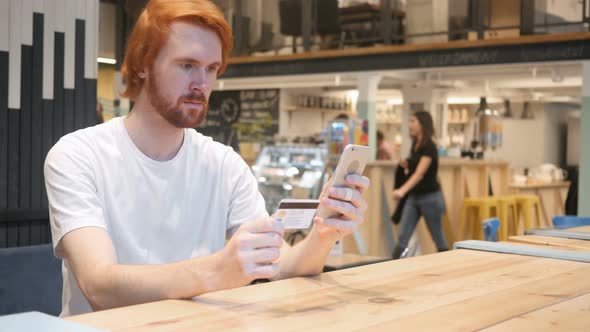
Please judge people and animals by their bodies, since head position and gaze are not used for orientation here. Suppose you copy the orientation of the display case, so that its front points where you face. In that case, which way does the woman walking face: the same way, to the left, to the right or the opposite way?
to the right

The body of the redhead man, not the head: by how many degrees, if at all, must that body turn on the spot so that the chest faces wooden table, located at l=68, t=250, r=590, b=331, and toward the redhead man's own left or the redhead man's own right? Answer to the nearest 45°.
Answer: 0° — they already face it

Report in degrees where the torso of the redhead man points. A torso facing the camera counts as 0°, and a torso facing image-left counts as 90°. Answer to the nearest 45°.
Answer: approximately 315°

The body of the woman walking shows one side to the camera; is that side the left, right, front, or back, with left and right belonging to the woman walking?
left

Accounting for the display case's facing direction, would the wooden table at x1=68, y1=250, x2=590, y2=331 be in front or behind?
in front

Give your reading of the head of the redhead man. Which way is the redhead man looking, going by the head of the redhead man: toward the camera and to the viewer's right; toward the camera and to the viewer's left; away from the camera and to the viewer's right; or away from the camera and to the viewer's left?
toward the camera and to the viewer's right

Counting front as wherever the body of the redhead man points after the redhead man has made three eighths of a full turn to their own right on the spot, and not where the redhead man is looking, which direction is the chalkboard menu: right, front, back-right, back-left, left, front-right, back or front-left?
right

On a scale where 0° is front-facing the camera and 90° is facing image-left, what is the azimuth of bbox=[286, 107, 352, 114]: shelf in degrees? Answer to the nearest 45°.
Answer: approximately 0°

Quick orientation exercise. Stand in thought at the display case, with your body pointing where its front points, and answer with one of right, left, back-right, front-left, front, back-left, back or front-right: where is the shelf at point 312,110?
back

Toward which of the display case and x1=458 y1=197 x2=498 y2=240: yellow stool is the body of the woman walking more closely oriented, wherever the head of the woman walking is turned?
the display case
